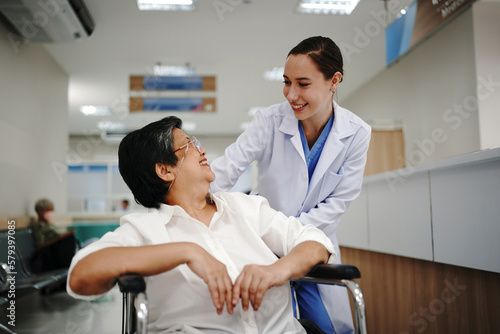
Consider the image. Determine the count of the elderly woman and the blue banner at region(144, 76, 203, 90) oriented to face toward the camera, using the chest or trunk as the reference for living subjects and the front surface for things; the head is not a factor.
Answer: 2

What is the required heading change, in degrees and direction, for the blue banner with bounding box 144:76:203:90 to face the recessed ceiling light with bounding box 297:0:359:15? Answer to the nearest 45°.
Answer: approximately 45° to its left

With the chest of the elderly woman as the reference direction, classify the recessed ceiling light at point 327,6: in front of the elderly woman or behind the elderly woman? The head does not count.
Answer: behind

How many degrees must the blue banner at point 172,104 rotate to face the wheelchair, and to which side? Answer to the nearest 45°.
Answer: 0° — it already faces it

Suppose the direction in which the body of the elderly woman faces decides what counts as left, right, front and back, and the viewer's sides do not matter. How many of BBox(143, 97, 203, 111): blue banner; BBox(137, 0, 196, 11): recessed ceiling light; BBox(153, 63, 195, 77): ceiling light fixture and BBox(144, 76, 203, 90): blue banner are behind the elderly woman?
4

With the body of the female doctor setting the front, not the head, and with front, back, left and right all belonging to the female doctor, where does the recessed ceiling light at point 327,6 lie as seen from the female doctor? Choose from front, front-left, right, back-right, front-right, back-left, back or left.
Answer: back-right

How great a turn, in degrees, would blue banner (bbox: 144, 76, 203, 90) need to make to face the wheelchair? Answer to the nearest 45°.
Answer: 0° — it already faces it

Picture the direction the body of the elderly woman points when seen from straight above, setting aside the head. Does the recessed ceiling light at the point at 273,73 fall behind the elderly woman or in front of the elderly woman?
behind

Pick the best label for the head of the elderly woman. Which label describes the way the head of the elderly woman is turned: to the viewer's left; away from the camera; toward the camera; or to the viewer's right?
to the viewer's right
